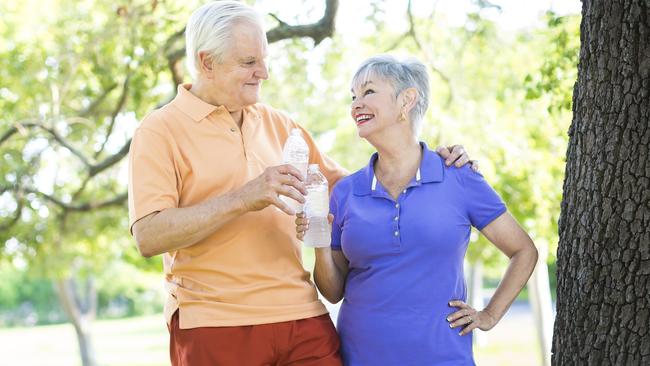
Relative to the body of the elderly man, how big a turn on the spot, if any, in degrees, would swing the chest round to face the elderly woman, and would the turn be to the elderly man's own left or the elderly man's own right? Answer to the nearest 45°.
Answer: approximately 45° to the elderly man's own left

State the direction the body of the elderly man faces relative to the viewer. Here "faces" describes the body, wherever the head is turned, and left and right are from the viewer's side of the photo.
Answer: facing the viewer and to the right of the viewer

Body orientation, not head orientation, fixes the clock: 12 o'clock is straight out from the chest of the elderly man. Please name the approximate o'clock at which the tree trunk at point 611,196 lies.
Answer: The tree trunk is roughly at 11 o'clock from the elderly man.

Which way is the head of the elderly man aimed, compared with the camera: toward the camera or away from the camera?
toward the camera
